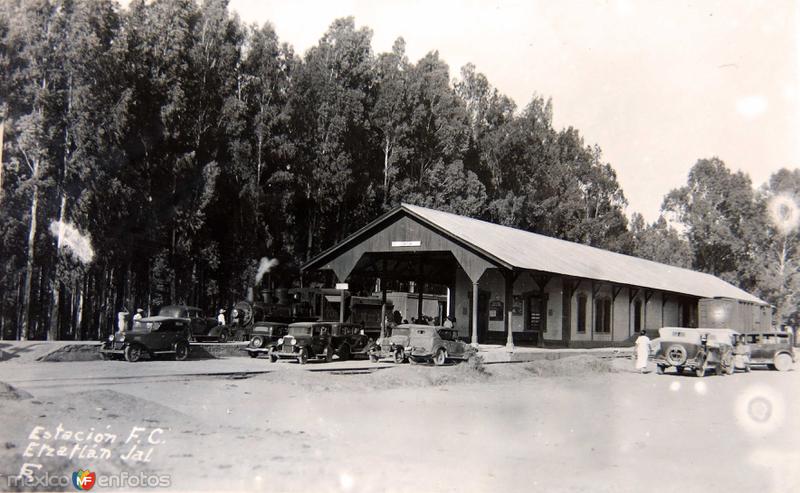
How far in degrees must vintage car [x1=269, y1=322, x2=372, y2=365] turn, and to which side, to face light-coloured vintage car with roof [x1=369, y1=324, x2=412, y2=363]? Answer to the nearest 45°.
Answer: approximately 135° to its left

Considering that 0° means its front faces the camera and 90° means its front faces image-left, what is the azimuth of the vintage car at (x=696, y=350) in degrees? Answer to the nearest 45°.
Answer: approximately 225°

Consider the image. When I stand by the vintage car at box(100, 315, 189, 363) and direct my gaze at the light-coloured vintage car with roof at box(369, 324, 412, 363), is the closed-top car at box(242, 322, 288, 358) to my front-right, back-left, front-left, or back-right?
front-left

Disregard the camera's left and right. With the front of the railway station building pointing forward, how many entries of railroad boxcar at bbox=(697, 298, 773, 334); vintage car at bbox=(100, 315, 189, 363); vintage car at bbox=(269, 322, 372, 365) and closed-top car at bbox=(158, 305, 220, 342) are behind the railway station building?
1

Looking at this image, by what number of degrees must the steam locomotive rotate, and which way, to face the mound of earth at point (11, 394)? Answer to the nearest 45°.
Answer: approximately 45° to its left

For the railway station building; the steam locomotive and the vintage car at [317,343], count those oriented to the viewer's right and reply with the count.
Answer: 0

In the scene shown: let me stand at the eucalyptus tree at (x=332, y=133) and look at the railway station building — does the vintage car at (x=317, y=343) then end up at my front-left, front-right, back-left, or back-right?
front-right

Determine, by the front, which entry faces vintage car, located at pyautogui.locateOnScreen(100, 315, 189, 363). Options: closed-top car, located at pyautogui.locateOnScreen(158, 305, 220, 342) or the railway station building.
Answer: the railway station building

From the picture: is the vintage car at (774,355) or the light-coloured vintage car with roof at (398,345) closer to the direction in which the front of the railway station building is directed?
the light-coloured vintage car with roof

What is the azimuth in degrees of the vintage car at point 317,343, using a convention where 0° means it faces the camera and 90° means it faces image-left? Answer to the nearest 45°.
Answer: approximately 45°

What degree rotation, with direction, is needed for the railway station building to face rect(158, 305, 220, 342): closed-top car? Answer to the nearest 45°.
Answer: approximately 45° to its right

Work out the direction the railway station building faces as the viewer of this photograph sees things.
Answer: facing the viewer and to the left of the viewer
